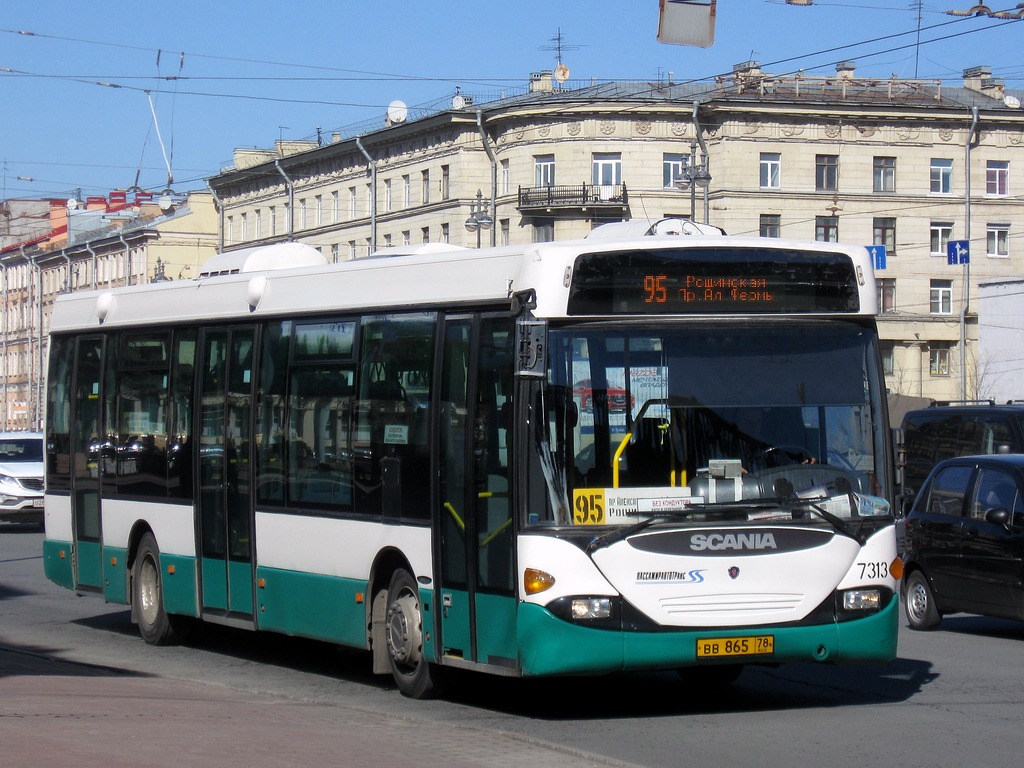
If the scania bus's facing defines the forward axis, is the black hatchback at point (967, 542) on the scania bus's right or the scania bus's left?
on its left

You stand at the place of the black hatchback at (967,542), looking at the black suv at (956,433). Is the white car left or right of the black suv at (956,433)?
left

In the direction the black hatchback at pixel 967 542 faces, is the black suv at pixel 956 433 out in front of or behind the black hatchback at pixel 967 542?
behind

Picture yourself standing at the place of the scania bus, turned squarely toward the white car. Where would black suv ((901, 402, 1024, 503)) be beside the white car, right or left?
right

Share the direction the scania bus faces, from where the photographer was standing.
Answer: facing the viewer and to the right of the viewer

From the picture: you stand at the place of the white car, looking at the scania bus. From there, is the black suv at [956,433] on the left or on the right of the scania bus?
left

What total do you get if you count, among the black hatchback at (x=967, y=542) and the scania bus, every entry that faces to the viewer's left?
0

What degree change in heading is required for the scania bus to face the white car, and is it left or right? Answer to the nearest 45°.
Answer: approximately 180°
